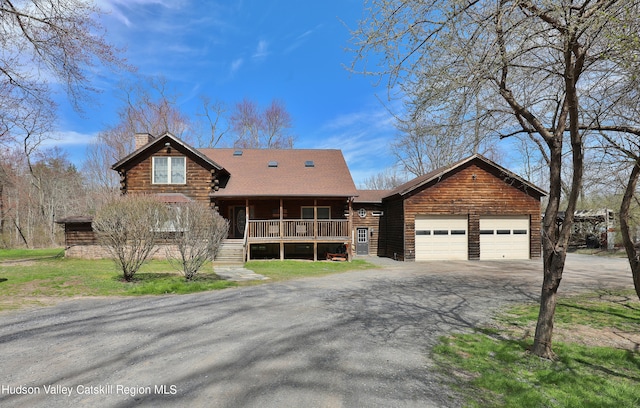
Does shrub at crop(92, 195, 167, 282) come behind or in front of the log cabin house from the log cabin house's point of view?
in front

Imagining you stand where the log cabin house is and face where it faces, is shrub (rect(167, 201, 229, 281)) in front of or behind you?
in front

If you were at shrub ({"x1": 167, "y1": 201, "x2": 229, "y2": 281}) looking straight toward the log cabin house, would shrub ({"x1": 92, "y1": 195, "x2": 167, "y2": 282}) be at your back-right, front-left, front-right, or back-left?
back-left

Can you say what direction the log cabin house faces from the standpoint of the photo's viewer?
facing the viewer

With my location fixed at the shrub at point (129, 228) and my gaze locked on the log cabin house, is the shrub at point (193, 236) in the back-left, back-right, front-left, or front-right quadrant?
front-right
